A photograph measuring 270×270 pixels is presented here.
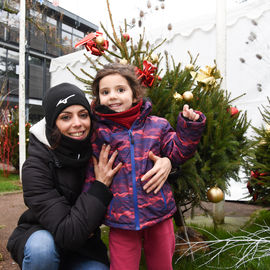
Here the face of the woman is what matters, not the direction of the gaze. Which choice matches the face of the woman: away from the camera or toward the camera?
toward the camera

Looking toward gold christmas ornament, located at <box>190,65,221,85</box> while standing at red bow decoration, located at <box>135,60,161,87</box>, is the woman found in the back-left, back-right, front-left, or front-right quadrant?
back-right

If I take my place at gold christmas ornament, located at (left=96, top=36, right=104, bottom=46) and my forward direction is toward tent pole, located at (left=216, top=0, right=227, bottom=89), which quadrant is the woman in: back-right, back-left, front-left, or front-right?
back-right

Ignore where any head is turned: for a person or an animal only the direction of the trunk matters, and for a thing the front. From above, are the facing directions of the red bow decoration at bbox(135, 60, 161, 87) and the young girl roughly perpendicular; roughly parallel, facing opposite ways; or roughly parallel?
roughly parallel

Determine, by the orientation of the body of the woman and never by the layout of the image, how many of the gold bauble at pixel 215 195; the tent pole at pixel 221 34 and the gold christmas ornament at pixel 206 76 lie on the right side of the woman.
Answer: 0

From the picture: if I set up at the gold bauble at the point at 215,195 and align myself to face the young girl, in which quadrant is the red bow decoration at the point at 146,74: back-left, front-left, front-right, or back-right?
front-right

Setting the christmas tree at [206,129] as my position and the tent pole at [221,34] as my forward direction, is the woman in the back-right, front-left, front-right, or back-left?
back-left

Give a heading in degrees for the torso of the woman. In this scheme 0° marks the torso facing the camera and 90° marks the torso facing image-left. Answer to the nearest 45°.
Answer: approximately 315°

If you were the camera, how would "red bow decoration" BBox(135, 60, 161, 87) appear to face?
facing the viewer

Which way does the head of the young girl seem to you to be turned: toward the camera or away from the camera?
toward the camera

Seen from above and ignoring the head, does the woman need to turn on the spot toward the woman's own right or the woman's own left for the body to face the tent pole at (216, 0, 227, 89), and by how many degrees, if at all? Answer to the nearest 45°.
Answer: approximately 90° to the woman's own left

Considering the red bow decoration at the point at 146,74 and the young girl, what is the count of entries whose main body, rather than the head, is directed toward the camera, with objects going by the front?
2
